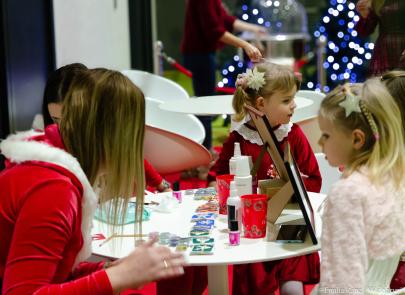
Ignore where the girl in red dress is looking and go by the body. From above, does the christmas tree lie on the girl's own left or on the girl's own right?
on the girl's own left

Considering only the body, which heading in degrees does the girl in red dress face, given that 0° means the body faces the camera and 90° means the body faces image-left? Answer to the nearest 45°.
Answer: approximately 315°

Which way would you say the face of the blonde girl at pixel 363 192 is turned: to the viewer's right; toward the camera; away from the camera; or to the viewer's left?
to the viewer's left

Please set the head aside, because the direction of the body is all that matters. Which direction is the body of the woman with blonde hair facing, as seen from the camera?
to the viewer's right

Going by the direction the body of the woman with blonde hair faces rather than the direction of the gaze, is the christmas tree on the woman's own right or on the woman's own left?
on the woman's own left

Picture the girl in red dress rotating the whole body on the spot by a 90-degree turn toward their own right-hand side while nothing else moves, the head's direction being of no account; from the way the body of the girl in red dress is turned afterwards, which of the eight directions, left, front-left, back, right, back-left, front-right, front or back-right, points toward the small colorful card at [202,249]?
front-left

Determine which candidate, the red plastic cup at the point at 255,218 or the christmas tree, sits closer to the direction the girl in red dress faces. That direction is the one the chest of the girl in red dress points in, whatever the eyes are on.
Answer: the red plastic cup

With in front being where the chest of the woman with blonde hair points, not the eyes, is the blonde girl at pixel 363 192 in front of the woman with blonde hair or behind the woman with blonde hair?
in front
